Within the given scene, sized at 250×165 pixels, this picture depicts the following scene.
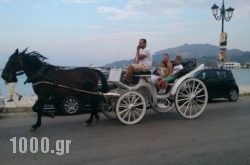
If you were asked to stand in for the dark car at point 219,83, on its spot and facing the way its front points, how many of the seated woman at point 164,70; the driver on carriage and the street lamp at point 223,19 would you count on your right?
1

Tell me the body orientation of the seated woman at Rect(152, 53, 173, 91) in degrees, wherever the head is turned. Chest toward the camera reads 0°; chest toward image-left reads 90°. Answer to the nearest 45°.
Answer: approximately 45°

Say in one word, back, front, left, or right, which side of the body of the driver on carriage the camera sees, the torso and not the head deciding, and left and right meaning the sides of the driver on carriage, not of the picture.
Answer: left

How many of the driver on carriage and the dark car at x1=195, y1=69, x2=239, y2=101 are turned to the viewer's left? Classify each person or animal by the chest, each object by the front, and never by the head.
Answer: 2

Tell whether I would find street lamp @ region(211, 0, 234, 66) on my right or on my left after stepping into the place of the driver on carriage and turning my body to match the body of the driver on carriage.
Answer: on my right

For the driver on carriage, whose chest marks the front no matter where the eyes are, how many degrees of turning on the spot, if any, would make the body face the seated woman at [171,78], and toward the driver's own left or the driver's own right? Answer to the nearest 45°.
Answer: approximately 135° to the driver's own right

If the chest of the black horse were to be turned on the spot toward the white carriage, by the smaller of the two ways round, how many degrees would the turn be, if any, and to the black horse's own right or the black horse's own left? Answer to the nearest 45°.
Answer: approximately 180°

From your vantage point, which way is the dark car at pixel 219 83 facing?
to the viewer's left

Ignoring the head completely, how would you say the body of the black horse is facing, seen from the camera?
to the viewer's left
